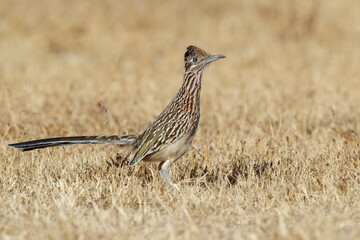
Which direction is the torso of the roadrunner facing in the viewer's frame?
to the viewer's right
